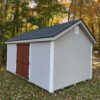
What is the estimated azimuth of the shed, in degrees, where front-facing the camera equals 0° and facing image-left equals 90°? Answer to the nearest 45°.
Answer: approximately 45°

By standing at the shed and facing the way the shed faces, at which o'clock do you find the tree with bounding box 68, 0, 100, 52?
The tree is roughly at 5 o'clock from the shed.
